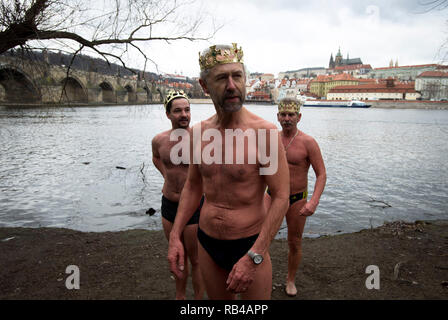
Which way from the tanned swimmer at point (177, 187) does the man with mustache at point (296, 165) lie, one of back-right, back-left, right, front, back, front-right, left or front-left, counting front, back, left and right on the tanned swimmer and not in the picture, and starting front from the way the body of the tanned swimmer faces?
front-left

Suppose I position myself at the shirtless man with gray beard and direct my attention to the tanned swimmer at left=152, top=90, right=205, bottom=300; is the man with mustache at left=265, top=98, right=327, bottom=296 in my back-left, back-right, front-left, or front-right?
front-right

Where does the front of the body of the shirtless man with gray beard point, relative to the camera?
toward the camera

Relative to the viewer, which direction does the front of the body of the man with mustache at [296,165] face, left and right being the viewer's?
facing the viewer and to the left of the viewer

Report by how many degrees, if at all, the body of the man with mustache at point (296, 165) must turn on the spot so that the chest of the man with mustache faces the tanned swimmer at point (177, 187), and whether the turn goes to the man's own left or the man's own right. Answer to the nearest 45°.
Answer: approximately 45° to the man's own right

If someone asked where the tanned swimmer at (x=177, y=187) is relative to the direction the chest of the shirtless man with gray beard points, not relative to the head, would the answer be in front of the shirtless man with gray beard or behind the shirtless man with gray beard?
behind

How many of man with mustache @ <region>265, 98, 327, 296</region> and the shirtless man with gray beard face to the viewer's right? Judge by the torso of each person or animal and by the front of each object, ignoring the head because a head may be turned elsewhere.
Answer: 0

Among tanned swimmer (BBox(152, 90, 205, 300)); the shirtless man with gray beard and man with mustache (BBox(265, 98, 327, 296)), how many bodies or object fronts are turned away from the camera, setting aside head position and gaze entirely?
0

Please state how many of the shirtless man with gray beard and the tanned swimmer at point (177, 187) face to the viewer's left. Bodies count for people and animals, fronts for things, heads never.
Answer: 0

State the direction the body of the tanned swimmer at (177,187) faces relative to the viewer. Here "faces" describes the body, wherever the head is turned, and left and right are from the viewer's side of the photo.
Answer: facing the viewer and to the right of the viewer

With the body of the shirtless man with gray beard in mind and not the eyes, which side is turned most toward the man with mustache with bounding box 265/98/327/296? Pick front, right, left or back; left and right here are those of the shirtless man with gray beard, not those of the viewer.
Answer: back

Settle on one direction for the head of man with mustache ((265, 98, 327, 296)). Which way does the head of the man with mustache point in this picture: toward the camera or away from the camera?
toward the camera
